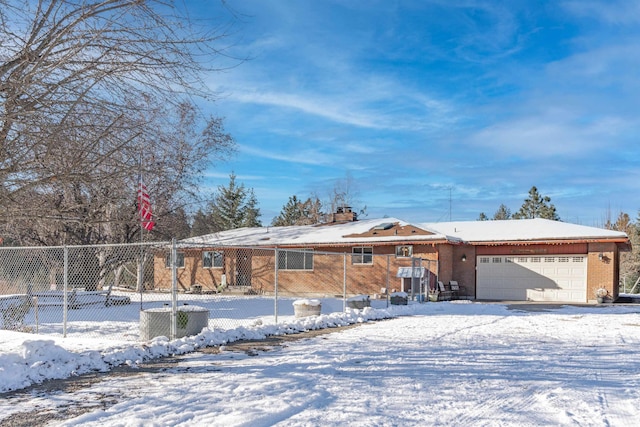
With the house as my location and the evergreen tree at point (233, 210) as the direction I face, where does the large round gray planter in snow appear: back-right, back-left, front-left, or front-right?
back-left

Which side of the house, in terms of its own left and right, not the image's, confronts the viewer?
front

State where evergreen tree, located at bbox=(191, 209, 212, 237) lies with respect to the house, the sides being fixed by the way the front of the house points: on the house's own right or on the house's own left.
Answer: on the house's own right

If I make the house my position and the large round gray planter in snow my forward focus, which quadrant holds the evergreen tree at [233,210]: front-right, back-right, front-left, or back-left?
back-right

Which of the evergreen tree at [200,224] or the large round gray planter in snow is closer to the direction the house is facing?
the large round gray planter in snow

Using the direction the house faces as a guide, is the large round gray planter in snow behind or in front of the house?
in front
